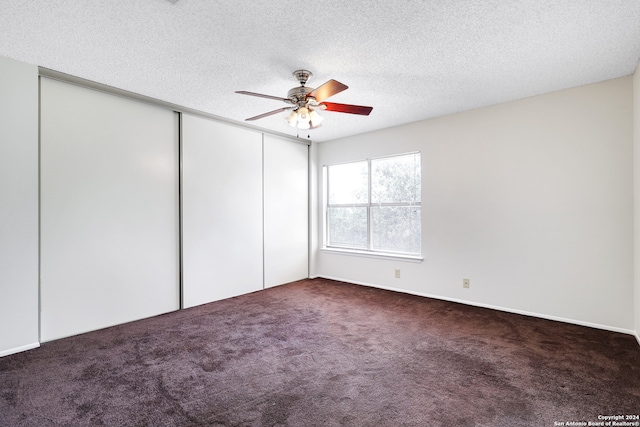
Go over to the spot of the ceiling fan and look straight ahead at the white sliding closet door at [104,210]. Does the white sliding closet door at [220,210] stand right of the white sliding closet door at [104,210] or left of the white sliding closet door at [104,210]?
right

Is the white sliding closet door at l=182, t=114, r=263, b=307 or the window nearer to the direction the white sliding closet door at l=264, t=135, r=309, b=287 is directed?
the window

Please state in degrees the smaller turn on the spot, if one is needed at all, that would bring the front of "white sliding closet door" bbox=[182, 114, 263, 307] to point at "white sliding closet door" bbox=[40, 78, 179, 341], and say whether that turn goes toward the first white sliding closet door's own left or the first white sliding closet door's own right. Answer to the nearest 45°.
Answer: approximately 90° to the first white sliding closet door's own right

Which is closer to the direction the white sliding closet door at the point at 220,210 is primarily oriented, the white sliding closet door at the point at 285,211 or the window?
the window

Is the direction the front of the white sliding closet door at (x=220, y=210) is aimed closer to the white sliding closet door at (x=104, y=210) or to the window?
the window

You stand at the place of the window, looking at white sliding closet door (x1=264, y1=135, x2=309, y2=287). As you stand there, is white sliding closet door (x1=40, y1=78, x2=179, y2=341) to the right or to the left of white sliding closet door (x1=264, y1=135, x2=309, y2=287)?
left

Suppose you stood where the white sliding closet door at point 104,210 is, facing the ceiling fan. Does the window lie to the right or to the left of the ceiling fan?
left

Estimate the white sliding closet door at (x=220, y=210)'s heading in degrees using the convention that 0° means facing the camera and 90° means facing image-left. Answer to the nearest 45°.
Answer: approximately 315°

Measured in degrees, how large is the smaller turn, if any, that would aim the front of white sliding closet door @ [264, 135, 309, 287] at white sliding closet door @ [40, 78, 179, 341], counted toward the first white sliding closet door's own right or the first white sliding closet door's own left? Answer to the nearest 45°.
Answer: approximately 90° to the first white sliding closet door's own right
